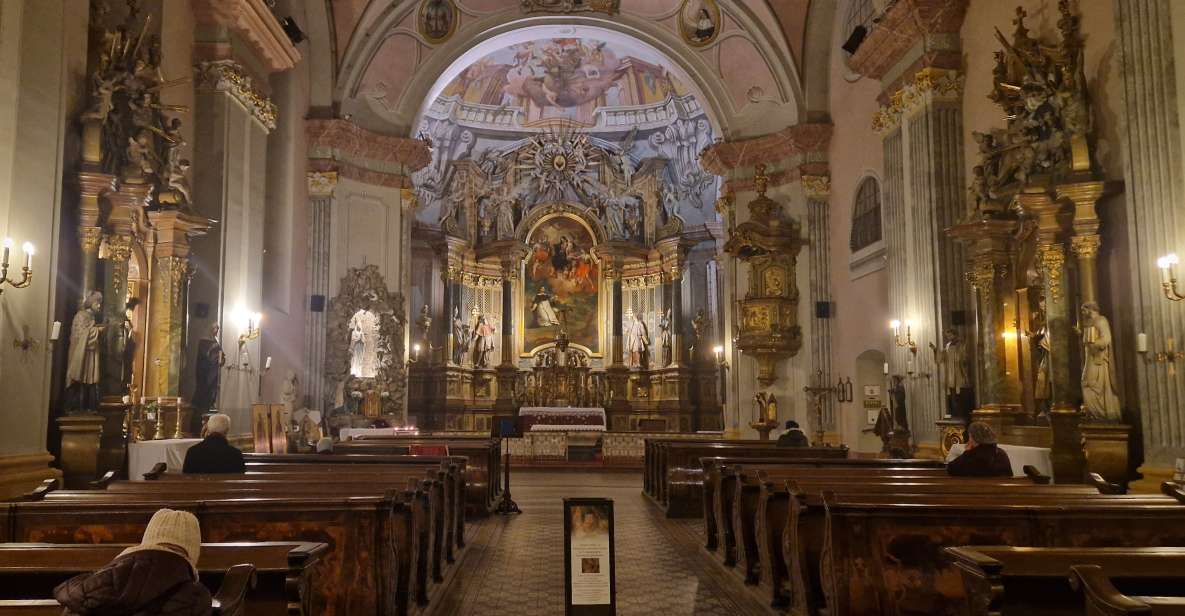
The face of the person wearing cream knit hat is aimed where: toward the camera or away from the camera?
away from the camera

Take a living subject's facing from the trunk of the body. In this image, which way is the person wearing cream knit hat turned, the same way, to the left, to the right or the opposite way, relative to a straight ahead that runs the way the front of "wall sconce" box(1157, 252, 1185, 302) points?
to the right

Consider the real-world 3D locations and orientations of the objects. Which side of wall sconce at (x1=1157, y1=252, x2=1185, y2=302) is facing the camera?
left

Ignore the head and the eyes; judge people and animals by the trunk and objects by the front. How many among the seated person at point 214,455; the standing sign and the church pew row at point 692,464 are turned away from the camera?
2

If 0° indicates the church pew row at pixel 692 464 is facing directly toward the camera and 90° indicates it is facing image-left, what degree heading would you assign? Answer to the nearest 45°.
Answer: approximately 180°

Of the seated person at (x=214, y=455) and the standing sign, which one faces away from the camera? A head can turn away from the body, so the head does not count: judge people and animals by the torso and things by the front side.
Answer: the seated person

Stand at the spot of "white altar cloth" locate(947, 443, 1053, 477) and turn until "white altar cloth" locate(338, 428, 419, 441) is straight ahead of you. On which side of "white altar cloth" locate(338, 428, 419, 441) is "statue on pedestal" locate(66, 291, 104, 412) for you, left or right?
left

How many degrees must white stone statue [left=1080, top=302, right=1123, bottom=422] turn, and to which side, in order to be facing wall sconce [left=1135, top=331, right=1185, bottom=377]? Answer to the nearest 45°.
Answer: approximately 90° to its left

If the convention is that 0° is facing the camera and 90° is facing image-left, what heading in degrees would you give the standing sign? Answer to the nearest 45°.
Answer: approximately 0°

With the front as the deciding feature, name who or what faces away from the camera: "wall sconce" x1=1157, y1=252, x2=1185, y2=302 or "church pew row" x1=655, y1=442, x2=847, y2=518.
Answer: the church pew row

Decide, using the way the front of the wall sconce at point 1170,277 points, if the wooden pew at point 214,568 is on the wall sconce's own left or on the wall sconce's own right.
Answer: on the wall sconce's own left

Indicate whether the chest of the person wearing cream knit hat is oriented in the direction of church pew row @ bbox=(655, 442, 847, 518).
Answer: yes
